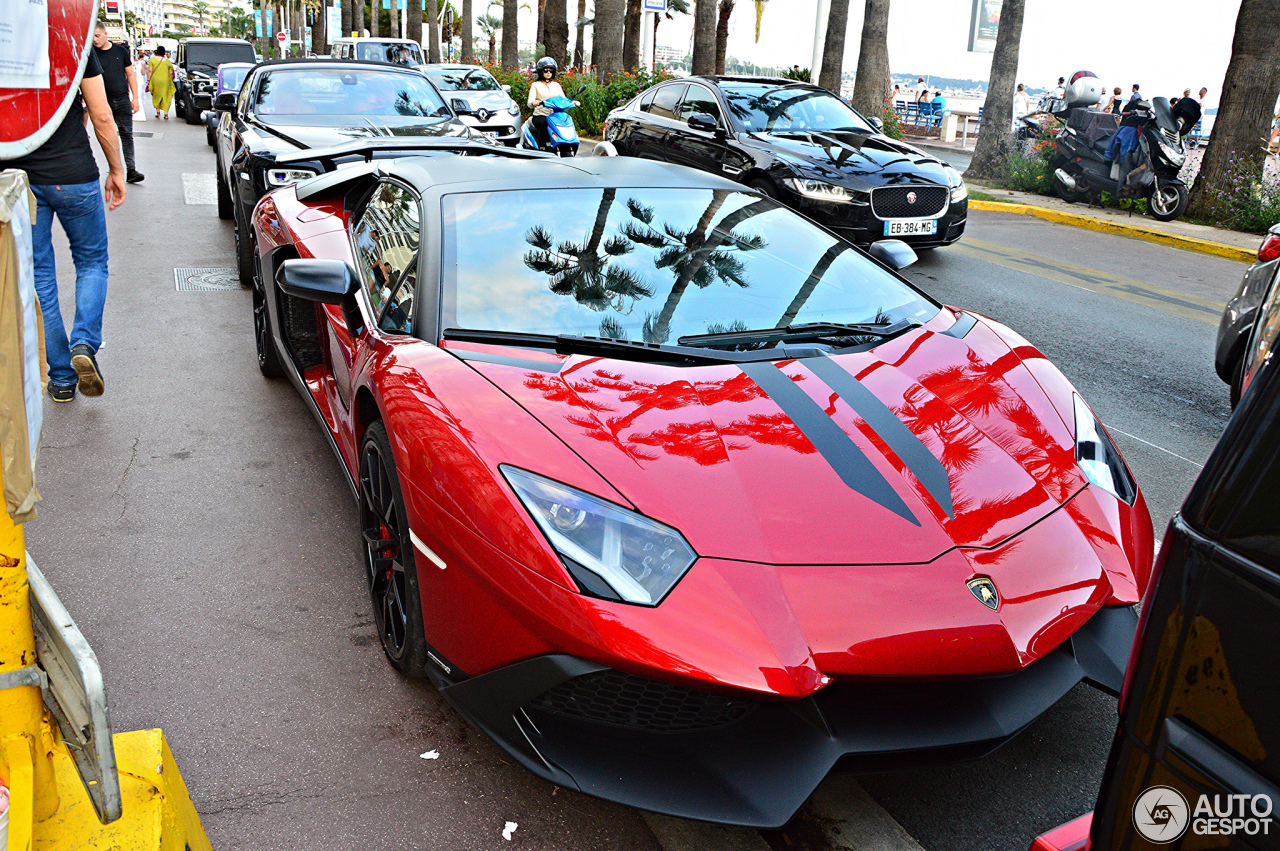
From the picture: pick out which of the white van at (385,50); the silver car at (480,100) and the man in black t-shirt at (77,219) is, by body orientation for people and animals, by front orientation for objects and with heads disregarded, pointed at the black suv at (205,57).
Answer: the man in black t-shirt

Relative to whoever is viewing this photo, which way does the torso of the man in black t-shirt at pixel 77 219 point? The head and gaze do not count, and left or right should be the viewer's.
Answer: facing away from the viewer

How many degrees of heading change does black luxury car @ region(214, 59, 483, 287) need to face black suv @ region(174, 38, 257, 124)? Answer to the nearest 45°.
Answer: approximately 135° to its left

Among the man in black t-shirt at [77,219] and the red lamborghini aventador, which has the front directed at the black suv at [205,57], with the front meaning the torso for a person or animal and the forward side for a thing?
the man in black t-shirt

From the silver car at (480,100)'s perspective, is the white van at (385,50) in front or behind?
behind

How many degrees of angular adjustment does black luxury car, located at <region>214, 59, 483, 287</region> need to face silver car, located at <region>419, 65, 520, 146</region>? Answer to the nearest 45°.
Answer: approximately 135° to its left

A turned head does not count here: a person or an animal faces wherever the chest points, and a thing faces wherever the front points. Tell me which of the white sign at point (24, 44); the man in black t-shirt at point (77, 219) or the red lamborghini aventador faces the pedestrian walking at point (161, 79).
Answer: the man in black t-shirt

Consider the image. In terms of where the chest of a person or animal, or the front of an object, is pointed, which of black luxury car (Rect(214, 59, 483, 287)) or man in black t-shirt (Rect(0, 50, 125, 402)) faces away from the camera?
the man in black t-shirt

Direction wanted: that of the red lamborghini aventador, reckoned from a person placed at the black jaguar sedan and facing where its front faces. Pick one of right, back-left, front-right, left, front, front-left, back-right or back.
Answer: front-right

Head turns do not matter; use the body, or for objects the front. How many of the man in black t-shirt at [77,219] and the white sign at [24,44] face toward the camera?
1

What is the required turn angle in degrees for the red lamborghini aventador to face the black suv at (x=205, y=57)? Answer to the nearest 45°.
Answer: approximately 180°

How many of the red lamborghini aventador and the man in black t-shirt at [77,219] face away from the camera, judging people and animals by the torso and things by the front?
1

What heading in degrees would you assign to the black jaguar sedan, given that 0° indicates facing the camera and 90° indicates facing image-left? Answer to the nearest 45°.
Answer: approximately 315°

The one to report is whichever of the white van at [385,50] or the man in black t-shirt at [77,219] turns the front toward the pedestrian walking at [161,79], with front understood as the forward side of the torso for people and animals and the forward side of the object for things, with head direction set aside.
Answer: the man in black t-shirt

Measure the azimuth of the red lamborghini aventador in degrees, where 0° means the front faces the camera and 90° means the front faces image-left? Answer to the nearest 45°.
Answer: approximately 315°
